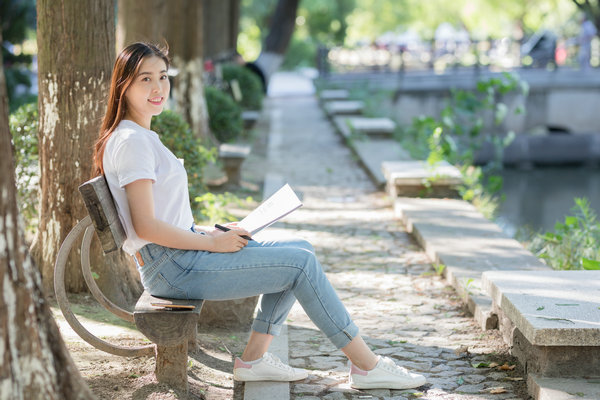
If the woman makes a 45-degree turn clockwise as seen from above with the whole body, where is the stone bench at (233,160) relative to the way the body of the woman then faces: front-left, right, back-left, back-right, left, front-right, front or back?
back-left

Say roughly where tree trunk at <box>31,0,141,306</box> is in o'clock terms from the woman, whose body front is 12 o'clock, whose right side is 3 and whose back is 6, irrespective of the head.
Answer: The tree trunk is roughly at 8 o'clock from the woman.

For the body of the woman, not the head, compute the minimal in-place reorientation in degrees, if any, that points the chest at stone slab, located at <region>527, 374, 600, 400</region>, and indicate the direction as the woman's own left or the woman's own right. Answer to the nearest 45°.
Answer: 0° — they already face it

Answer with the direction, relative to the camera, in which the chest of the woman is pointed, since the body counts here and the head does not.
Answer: to the viewer's right

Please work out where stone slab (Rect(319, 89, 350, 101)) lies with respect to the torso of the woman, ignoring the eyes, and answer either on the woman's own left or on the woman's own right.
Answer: on the woman's own left

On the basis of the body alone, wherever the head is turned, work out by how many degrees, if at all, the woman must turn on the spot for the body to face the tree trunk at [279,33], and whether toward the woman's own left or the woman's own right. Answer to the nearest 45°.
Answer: approximately 90° to the woman's own left

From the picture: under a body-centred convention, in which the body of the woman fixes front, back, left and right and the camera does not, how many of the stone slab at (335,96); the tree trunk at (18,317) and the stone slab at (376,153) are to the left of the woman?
2

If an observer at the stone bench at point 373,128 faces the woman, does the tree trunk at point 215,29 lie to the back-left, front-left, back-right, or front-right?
back-right

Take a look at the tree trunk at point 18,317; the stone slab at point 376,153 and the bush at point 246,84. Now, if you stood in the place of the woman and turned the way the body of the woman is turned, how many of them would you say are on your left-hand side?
2

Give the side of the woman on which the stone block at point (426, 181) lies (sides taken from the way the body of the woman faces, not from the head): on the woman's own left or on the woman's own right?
on the woman's own left

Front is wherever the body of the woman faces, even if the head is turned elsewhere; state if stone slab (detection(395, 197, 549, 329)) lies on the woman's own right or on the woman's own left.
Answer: on the woman's own left

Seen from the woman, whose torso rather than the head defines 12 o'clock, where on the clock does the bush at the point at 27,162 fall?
The bush is roughly at 8 o'clock from the woman.

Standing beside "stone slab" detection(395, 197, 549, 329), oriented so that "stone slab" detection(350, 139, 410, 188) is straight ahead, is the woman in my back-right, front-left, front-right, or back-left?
back-left
